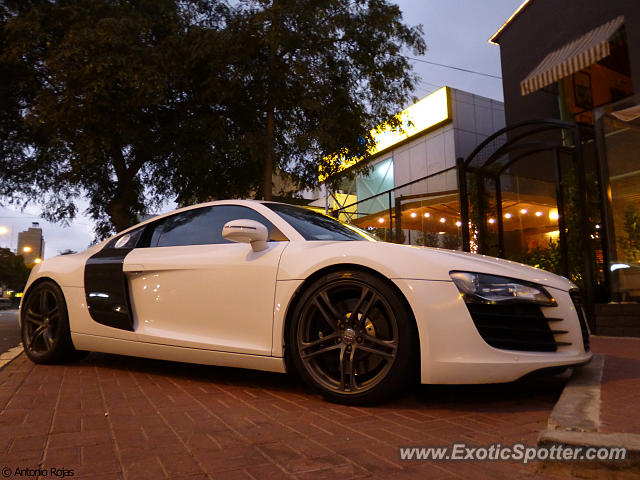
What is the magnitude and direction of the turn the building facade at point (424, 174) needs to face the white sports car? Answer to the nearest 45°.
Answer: approximately 45° to its left

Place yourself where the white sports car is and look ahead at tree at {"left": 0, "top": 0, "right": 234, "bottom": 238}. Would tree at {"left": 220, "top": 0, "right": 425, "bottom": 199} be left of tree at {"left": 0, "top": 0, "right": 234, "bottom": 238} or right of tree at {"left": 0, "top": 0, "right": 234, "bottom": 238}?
right

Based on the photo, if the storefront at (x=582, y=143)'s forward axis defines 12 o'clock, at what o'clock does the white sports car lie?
The white sports car is roughly at 11 o'clock from the storefront.

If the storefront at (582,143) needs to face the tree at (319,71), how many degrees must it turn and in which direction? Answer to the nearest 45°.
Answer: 0° — it already faces it

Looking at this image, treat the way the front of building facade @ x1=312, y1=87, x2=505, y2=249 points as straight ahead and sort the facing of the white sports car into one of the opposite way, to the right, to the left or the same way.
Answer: to the left

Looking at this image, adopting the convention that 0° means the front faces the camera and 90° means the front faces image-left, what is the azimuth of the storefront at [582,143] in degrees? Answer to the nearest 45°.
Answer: approximately 45°

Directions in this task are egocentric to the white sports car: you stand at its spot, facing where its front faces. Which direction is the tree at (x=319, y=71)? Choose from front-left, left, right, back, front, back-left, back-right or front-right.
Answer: back-left
